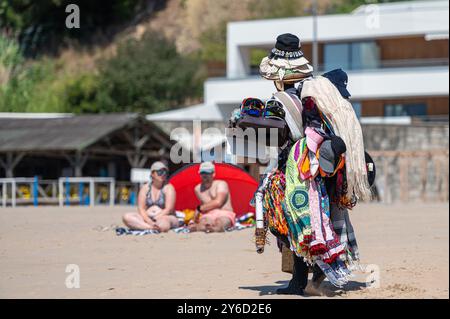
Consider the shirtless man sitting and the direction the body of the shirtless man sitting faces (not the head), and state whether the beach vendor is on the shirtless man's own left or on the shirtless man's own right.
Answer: on the shirtless man's own left

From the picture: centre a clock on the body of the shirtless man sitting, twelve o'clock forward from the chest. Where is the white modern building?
The white modern building is roughly at 5 o'clock from the shirtless man sitting.

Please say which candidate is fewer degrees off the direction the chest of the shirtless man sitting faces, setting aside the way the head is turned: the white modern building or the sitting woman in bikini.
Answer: the sitting woman in bikini

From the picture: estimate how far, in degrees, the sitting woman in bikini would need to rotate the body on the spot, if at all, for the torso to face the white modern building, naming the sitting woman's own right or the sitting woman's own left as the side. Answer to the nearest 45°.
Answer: approximately 180°

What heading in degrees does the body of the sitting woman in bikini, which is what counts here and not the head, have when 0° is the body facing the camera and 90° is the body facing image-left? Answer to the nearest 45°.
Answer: approximately 0°

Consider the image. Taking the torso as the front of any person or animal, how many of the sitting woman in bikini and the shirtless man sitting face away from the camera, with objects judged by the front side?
0

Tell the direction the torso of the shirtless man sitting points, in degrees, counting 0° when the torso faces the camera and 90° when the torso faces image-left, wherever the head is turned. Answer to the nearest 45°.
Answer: approximately 45°

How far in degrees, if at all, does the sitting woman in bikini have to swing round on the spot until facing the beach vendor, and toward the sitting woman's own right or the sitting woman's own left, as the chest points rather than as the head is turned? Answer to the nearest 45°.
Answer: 0° — they already face them

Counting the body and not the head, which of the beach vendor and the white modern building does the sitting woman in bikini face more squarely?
the beach vendor
